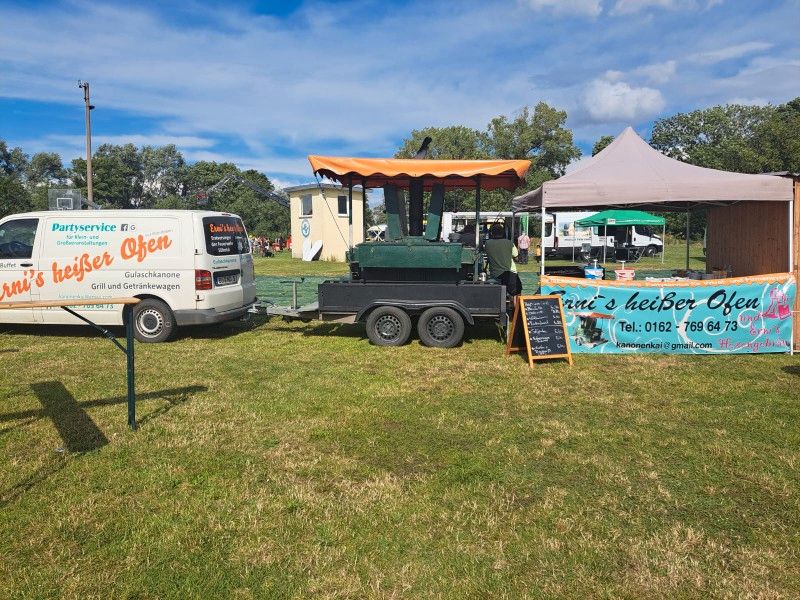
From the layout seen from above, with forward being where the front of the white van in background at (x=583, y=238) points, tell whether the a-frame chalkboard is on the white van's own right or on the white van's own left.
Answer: on the white van's own right

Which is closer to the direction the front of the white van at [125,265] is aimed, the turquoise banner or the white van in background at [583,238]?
the white van in background

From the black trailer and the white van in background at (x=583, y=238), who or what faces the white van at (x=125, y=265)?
the black trailer

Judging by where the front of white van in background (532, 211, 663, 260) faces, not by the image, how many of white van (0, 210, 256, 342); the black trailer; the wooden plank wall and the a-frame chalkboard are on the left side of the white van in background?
0

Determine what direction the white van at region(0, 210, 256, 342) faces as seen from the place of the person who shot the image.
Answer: facing away from the viewer and to the left of the viewer

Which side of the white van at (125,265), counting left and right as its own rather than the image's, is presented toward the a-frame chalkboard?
back

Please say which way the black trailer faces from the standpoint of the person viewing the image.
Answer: facing to the left of the viewer

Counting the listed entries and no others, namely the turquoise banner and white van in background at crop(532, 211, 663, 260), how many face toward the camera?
1

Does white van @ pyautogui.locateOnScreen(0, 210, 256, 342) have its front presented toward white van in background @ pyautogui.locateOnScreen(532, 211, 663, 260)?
no

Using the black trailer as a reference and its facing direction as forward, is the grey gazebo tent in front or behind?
behind

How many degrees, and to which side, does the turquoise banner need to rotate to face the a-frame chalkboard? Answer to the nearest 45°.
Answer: approximately 45° to its right

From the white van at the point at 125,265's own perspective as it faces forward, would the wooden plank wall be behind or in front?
behind

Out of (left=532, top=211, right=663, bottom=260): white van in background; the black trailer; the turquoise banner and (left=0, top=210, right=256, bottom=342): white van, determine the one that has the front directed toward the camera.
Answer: the turquoise banner

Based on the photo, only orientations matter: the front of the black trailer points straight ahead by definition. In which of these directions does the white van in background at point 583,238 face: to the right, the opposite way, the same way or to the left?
the opposite way

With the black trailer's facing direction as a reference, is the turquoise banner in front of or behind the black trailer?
behind

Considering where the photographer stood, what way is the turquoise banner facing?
facing the viewer

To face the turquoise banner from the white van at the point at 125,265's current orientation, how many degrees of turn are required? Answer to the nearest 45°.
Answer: approximately 180°

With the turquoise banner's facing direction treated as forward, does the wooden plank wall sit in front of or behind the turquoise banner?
behind

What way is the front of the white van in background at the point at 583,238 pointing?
to the viewer's right
